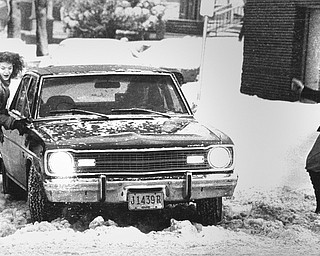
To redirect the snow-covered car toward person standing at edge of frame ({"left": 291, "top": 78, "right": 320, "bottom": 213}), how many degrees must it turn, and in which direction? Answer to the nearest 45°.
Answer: approximately 90° to its left

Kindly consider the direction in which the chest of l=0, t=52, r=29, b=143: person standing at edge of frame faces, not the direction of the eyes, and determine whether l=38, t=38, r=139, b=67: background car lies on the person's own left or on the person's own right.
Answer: on the person's own left

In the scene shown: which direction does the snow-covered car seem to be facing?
toward the camera

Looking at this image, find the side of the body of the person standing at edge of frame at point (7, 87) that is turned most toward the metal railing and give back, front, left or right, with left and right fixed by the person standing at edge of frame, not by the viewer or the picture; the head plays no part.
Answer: left

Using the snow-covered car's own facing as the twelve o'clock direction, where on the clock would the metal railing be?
The metal railing is roughly at 8 o'clock from the snow-covered car.

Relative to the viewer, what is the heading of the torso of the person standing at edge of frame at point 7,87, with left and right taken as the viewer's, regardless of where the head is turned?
facing the viewer

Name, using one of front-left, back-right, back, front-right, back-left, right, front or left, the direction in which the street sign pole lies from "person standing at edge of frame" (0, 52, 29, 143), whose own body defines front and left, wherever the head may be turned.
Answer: left
